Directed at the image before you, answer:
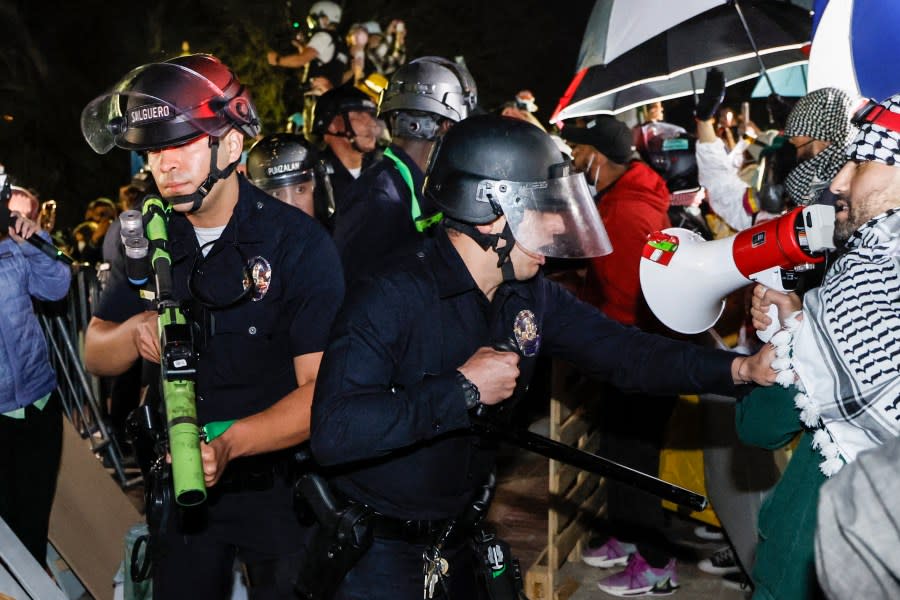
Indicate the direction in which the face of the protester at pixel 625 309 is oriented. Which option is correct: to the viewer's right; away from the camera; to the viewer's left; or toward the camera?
to the viewer's left

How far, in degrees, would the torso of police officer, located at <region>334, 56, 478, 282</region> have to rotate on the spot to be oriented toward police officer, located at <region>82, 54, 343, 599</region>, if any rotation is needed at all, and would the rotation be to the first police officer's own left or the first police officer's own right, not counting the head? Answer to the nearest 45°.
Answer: approximately 135° to the first police officer's own right

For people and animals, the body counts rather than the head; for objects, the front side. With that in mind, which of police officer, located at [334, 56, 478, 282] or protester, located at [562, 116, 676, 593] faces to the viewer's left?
the protester

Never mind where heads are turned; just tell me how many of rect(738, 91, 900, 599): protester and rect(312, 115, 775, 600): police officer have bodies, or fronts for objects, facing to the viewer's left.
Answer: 1

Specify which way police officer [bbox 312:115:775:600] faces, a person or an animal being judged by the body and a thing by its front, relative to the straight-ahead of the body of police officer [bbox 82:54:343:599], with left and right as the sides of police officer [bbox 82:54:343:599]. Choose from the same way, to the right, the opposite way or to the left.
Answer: to the left

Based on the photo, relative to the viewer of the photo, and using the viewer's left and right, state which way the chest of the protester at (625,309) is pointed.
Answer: facing to the left of the viewer

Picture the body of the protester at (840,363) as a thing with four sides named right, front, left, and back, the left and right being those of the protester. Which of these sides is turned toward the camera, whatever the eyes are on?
left

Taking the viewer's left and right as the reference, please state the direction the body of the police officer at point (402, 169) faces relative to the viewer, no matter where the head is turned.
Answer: facing away from the viewer and to the right of the viewer

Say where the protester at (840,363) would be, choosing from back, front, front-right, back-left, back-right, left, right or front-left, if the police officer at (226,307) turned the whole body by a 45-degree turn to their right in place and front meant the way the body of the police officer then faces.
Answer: back-left

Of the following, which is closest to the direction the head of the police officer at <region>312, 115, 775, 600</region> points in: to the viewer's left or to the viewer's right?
to the viewer's right

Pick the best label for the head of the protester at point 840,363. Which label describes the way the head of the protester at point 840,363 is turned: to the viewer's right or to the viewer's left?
to the viewer's left

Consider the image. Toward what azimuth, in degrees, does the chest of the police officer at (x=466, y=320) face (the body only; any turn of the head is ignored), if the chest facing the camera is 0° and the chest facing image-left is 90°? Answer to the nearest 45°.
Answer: approximately 315°
